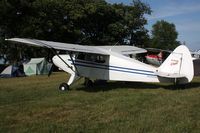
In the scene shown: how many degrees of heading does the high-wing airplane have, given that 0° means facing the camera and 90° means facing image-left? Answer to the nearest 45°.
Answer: approximately 135°

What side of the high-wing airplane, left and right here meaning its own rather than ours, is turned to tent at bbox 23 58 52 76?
front

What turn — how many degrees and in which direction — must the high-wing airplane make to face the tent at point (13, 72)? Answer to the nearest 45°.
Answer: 0° — it already faces it
